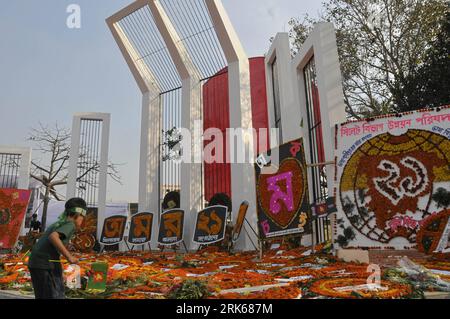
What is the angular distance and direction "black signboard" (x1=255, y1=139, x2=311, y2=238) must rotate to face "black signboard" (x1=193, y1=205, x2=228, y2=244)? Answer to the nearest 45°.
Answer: approximately 90° to its right

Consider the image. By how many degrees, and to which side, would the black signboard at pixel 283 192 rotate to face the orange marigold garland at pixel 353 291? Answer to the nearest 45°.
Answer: approximately 45° to its left

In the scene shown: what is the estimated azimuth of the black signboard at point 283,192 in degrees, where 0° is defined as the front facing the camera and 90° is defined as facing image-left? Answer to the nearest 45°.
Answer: approximately 45°

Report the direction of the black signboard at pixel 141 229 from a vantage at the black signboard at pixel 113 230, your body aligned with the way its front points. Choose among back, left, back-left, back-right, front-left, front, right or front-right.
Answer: front-left

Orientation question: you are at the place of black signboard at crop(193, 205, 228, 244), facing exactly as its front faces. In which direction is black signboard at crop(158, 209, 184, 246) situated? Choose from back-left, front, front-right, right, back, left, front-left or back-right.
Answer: back-right

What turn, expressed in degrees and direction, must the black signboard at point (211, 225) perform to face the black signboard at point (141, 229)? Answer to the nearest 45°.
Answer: approximately 135° to its right

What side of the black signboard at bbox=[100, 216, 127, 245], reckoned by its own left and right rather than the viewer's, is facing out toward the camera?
front

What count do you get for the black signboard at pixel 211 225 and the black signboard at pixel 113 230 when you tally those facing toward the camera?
2

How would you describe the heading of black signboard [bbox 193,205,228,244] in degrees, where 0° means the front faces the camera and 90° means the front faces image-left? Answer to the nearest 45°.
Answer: approximately 0°

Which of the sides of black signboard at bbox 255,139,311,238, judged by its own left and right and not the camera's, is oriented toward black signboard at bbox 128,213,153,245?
right
